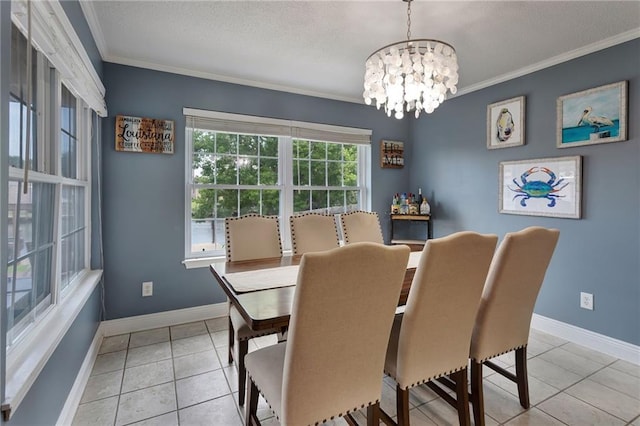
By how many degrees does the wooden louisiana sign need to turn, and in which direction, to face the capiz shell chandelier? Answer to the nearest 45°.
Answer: approximately 45° to its left

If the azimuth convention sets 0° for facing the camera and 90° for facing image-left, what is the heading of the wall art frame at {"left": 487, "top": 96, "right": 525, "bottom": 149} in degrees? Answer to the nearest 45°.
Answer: approximately 45°

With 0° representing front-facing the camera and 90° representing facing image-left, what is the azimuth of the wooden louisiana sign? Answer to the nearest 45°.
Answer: approximately 0°

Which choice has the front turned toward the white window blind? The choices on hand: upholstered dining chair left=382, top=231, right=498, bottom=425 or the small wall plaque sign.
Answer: the upholstered dining chair

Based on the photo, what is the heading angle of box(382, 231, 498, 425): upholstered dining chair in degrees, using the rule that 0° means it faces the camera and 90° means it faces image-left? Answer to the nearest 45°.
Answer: approximately 135°

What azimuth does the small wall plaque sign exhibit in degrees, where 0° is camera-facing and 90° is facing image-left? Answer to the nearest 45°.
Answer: approximately 315°

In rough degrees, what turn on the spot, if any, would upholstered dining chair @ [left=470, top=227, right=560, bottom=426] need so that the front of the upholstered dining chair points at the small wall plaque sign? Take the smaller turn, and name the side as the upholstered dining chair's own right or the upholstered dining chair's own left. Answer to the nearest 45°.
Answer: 0° — it already faces it

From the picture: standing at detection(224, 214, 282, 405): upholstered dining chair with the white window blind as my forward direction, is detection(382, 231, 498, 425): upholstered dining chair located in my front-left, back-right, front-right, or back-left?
back-right

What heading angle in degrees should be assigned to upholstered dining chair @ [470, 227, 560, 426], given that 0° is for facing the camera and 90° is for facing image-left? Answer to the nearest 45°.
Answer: approximately 135°
